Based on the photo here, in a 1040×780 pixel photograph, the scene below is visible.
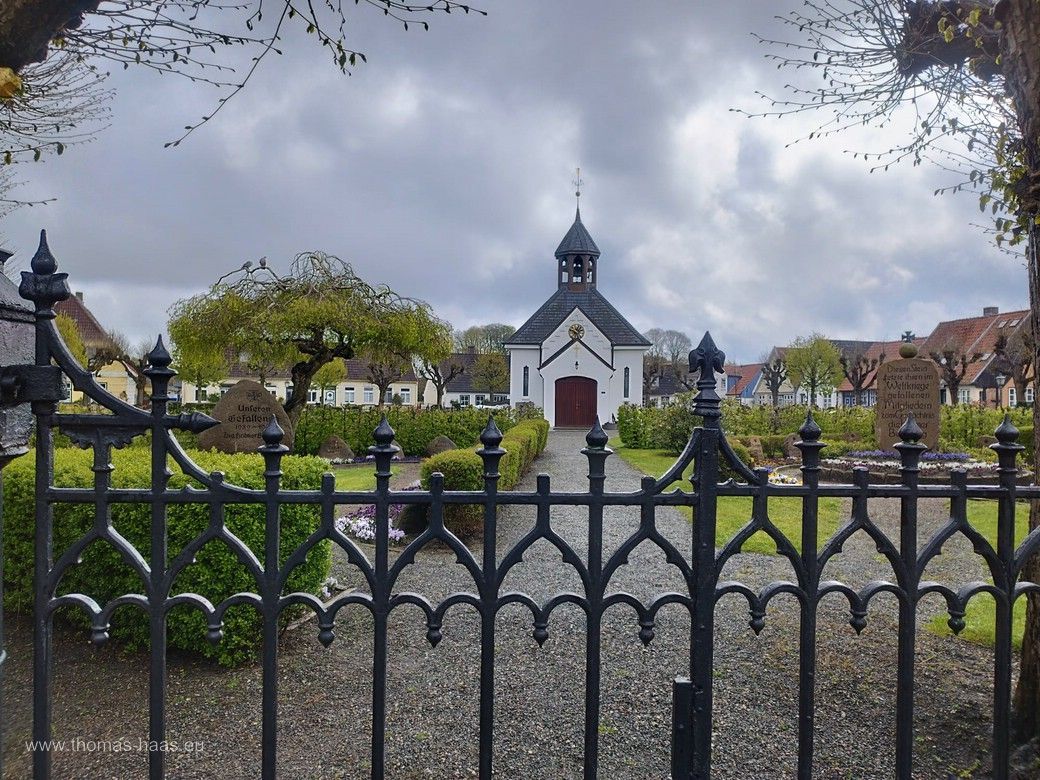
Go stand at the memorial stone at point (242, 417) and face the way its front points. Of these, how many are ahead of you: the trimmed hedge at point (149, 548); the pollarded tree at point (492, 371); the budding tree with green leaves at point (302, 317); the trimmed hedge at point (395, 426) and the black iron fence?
2

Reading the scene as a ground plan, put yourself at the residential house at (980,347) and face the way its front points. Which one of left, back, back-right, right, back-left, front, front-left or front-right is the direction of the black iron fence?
front-left

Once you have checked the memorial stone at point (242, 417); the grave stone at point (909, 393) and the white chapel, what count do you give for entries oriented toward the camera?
3

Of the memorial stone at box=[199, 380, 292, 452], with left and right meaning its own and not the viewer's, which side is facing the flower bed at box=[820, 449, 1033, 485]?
left

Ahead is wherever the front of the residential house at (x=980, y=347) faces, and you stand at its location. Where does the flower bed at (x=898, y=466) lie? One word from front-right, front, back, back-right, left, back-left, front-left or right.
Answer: front-left

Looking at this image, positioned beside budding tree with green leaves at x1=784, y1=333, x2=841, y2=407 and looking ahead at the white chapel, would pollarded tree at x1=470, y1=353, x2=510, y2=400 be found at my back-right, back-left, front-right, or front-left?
front-right

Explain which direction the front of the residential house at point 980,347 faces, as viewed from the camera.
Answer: facing the viewer and to the left of the viewer

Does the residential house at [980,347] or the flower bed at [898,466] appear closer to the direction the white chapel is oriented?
the flower bed

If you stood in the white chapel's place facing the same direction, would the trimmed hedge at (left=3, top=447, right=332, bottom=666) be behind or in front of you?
in front

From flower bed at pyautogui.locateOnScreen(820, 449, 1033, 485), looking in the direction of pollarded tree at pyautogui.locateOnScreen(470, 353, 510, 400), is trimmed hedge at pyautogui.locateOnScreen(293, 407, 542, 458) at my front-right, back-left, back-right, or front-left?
front-left

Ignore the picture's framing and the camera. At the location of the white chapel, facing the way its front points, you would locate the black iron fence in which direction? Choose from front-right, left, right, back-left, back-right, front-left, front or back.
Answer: front

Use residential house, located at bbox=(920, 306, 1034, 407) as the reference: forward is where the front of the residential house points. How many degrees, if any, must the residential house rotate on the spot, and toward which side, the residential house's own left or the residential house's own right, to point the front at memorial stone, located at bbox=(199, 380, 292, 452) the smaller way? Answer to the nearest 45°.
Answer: approximately 45° to the residential house's own left

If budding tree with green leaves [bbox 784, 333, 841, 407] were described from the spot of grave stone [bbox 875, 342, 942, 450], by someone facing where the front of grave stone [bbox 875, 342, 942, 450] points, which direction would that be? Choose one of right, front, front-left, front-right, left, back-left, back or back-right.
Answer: back

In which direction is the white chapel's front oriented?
toward the camera

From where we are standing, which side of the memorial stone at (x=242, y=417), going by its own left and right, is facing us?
front

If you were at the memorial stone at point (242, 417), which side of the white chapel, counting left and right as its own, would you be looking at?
front
